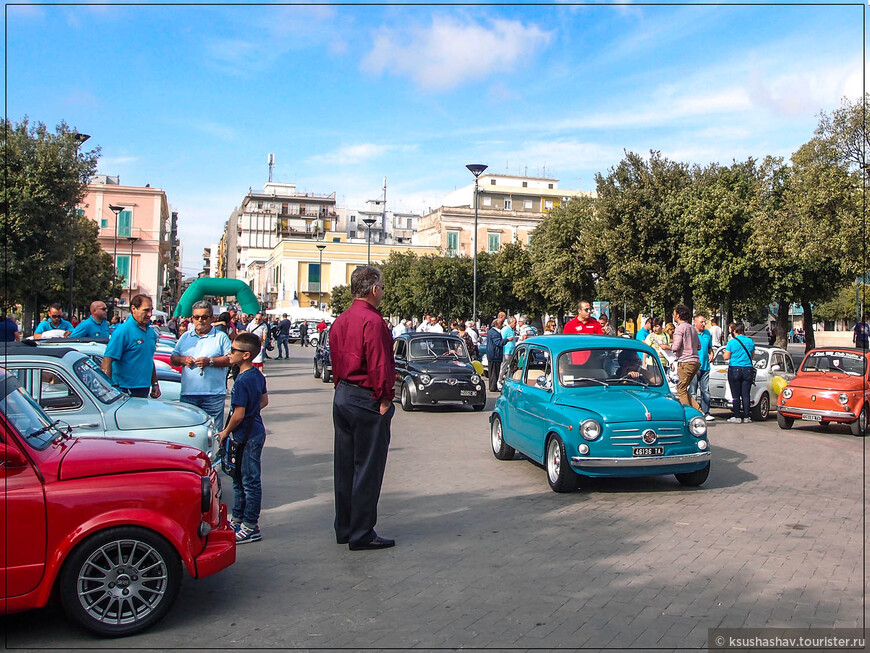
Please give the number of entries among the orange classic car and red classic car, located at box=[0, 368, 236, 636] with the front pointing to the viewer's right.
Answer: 1

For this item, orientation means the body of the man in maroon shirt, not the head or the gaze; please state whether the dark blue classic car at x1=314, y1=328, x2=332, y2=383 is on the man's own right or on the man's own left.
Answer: on the man's own left

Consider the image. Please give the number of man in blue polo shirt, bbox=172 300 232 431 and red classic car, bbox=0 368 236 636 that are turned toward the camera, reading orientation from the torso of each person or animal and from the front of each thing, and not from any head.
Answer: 1

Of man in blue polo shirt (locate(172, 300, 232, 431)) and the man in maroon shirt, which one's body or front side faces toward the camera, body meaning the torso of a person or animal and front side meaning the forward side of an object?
the man in blue polo shirt

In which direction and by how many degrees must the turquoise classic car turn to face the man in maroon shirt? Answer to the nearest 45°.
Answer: approximately 90° to its right

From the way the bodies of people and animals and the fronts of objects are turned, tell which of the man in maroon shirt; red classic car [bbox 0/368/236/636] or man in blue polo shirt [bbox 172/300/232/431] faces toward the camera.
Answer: the man in blue polo shirt

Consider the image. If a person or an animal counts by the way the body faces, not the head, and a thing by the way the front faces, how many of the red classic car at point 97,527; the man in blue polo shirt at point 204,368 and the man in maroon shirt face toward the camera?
1

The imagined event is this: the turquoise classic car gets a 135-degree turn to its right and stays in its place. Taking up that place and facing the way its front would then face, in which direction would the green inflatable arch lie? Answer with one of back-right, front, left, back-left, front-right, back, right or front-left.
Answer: front-right

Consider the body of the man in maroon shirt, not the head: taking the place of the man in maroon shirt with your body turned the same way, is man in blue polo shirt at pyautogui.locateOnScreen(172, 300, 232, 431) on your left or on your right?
on your left

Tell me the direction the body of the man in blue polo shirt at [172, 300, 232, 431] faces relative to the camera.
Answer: toward the camera

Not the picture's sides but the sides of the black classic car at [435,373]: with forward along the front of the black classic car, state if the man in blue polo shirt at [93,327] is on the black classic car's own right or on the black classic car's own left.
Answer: on the black classic car's own right

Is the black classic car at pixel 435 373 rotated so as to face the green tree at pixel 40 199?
no

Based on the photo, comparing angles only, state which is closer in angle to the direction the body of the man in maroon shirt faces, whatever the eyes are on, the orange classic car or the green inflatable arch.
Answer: the orange classic car

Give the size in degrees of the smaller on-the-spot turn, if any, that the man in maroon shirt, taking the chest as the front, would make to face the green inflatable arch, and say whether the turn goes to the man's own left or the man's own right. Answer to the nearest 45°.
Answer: approximately 45° to the man's own left

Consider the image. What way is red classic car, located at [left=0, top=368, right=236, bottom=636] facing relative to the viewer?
to the viewer's right

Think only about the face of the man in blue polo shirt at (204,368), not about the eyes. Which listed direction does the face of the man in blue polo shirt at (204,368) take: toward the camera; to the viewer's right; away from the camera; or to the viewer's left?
toward the camera

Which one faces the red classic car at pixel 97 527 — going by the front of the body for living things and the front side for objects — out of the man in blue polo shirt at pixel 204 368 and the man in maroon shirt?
the man in blue polo shirt

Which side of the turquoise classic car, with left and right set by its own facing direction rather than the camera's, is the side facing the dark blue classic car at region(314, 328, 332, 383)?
back

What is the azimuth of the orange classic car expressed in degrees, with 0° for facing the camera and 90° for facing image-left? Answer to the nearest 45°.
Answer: approximately 45°

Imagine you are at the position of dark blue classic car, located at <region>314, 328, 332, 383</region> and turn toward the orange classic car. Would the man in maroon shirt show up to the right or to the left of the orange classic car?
right

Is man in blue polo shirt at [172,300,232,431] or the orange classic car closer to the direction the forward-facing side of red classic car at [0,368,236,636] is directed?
the orange classic car
